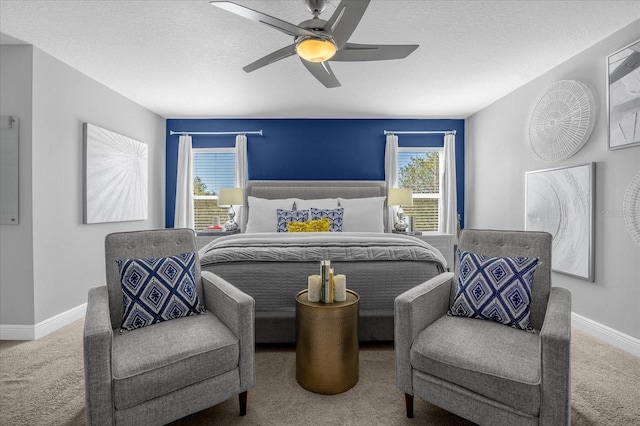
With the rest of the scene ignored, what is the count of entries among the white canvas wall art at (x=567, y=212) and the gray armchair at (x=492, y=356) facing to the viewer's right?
0

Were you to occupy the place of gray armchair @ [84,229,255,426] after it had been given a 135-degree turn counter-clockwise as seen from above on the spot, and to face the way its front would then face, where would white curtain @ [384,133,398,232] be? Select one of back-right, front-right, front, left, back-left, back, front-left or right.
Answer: front-right

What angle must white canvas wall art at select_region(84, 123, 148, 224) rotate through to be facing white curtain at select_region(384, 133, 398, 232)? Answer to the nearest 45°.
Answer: approximately 45° to its left

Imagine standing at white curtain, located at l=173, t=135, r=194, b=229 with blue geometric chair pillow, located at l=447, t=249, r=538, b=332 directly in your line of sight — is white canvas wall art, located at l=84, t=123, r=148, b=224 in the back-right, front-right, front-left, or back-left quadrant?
front-right

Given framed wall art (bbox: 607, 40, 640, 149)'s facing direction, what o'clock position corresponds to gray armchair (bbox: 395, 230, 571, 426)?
The gray armchair is roughly at 11 o'clock from the framed wall art.

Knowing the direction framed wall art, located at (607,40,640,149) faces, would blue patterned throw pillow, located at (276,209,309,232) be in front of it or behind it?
in front

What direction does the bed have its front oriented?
toward the camera

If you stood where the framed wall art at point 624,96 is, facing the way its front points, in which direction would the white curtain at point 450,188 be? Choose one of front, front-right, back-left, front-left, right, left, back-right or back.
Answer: right

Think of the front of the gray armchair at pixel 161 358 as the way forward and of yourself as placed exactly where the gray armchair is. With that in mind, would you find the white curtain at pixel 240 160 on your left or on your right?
on your left

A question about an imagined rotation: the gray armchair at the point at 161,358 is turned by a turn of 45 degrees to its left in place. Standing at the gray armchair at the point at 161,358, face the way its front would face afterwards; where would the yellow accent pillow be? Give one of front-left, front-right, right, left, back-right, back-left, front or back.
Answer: front-left

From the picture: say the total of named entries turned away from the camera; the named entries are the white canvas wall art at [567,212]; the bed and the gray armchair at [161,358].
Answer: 0

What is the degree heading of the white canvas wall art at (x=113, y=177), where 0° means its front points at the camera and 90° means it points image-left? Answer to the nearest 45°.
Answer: approximately 315°

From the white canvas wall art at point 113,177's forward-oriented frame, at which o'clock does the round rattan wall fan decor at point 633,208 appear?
The round rattan wall fan decor is roughly at 12 o'clock from the white canvas wall art.

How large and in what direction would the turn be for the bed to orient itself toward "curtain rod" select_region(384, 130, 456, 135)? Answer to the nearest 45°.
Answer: approximately 135° to its left

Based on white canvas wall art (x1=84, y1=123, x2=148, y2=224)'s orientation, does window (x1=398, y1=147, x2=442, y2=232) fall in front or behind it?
in front
